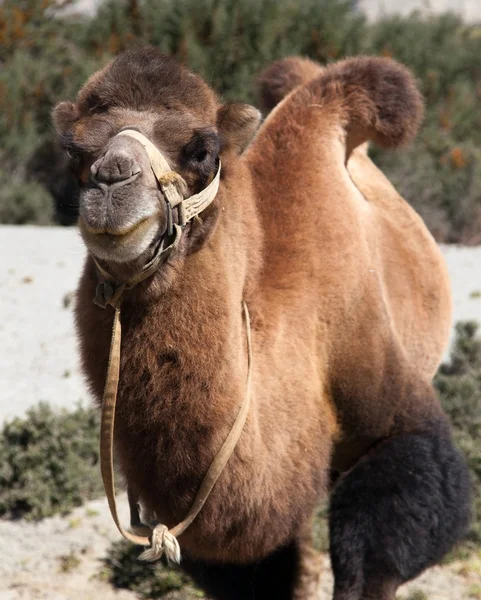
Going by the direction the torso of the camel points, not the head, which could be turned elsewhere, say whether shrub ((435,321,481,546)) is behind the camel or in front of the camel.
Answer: behind

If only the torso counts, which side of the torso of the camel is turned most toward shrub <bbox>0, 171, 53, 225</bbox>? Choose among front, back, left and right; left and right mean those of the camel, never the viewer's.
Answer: right

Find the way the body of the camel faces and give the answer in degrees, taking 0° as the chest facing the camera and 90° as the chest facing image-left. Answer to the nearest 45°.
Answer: approximately 45°
